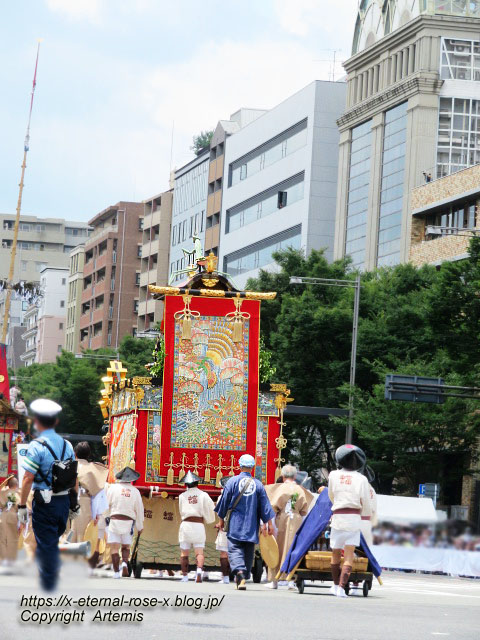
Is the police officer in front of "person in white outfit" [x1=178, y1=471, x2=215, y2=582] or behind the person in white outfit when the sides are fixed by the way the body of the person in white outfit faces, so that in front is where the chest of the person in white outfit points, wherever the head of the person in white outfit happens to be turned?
behind

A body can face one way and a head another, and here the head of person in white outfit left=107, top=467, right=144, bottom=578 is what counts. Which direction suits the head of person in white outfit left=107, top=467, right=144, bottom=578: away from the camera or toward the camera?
away from the camera

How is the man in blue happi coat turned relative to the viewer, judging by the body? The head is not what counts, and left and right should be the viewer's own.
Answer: facing away from the viewer

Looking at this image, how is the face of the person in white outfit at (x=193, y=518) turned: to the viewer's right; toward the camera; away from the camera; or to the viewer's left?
away from the camera

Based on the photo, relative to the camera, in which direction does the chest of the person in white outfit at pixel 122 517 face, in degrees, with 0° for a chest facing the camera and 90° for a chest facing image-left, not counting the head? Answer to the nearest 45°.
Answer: approximately 180°

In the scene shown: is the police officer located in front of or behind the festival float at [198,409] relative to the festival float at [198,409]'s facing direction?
behind

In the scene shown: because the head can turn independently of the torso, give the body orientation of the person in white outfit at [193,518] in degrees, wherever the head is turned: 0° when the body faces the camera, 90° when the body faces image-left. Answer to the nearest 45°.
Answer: approximately 180°

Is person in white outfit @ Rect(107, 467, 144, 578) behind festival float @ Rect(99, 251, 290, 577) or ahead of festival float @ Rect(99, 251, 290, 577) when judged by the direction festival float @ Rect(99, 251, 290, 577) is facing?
behind

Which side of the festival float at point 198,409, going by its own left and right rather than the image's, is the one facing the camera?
back

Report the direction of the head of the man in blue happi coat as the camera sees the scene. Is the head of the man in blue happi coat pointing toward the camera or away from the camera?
away from the camera
